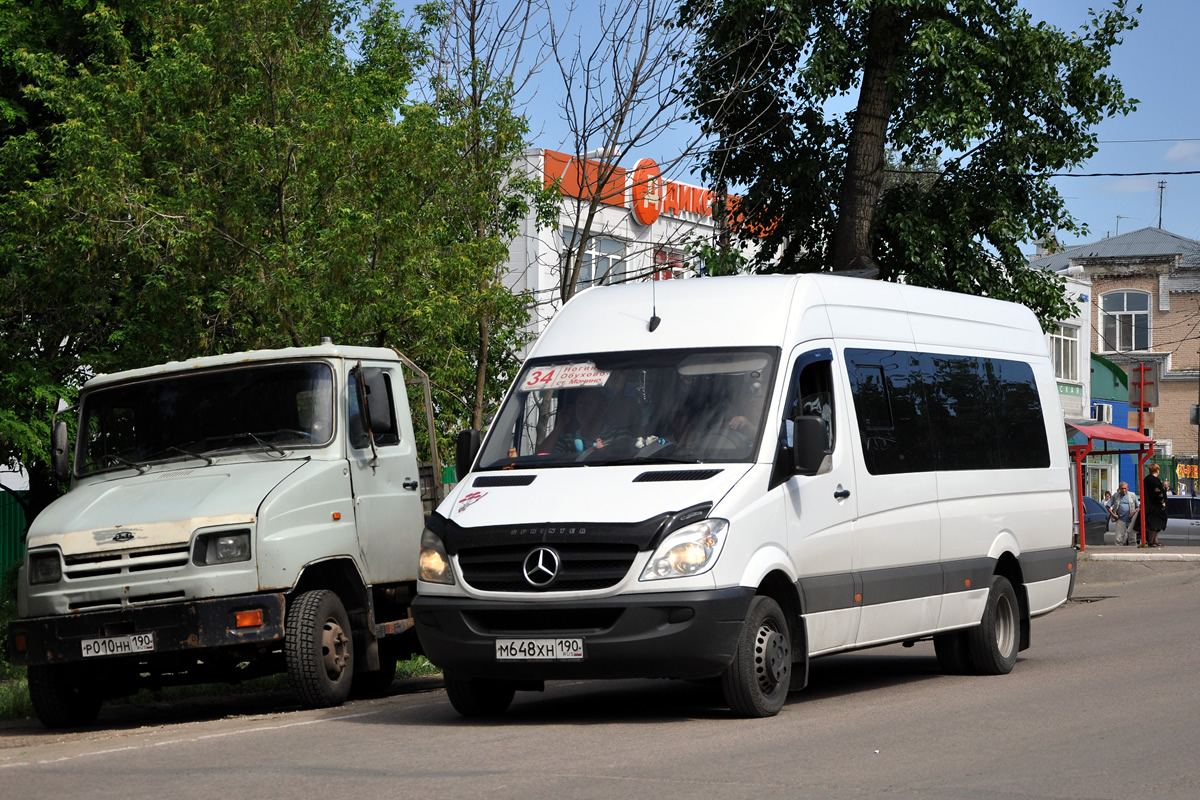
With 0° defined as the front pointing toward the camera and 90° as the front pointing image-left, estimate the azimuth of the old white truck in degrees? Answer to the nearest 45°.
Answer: approximately 45°

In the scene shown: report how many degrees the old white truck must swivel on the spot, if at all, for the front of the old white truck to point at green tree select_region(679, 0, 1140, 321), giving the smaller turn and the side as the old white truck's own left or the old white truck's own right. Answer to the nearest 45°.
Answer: approximately 180°

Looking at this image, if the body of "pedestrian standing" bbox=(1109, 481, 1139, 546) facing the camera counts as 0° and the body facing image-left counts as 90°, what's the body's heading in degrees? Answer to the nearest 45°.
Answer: approximately 0°

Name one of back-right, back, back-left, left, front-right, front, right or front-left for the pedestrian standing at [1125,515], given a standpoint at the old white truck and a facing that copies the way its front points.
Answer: back
